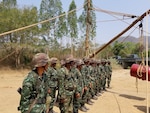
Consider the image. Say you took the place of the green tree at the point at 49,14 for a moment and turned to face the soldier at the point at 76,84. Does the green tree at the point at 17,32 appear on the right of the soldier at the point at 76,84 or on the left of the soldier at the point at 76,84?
right

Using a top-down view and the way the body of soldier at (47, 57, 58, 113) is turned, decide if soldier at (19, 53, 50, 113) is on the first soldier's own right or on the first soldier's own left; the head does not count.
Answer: on the first soldier's own right

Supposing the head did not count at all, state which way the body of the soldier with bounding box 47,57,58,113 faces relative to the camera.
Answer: to the viewer's right

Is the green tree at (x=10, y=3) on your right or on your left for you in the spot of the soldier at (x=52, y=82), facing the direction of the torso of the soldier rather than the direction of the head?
on your left
